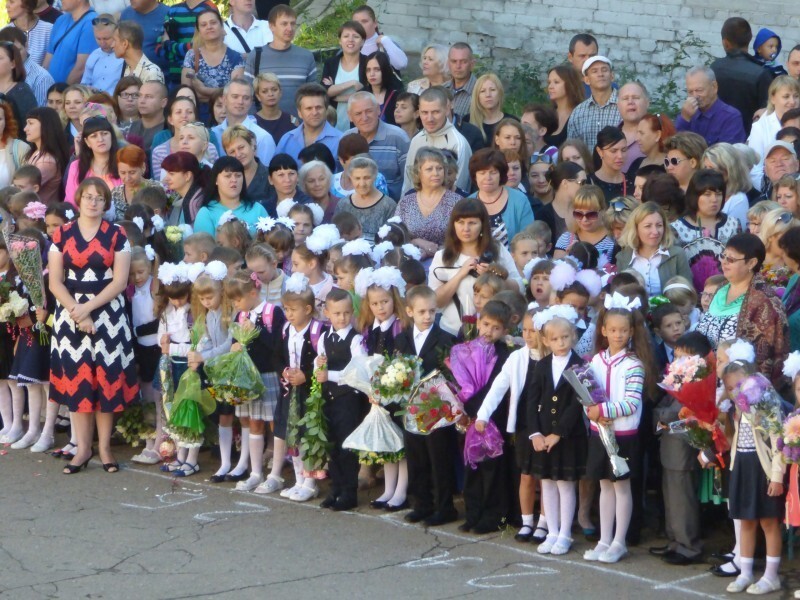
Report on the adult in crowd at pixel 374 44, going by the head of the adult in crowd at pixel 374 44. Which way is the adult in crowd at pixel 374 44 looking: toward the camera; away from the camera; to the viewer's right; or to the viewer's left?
toward the camera

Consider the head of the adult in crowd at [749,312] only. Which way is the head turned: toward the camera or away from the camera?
toward the camera

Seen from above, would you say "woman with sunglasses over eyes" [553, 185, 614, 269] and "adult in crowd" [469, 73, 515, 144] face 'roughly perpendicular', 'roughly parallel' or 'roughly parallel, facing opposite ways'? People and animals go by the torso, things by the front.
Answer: roughly parallel

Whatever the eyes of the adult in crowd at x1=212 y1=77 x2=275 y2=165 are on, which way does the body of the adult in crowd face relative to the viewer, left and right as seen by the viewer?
facing the viewer

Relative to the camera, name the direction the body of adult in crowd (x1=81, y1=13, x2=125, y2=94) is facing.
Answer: toward the camera

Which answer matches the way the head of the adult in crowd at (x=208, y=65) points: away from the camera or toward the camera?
toward the camera

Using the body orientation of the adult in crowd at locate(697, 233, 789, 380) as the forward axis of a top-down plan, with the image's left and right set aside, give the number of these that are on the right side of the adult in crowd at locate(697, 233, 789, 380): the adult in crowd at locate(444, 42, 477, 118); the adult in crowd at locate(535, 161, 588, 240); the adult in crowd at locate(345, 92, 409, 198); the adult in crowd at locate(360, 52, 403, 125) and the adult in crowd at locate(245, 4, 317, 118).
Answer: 5

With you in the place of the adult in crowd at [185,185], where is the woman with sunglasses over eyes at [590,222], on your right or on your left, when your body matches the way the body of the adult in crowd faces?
on your left

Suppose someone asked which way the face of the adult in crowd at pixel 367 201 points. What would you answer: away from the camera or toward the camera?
toward the camera

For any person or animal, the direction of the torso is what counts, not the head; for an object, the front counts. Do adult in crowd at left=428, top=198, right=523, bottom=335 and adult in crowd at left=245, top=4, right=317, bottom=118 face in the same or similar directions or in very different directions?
same or similar directions

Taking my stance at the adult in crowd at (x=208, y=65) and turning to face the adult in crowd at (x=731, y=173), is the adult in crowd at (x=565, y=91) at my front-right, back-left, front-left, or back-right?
front-left

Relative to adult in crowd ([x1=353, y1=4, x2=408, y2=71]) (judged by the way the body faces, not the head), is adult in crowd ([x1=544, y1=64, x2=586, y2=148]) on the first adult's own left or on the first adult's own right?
on the first adult's own left

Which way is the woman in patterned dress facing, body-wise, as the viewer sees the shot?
toward the camera
